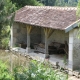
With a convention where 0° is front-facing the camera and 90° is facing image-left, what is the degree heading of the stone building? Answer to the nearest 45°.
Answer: approximately 45°

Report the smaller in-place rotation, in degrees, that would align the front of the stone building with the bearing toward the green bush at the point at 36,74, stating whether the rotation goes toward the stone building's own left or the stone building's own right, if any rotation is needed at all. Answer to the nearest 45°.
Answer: approximately 45° to the stone building's own left

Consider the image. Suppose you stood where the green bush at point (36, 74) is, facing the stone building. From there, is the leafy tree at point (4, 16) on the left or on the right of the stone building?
left
